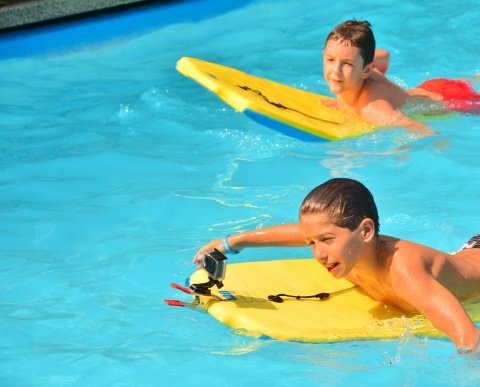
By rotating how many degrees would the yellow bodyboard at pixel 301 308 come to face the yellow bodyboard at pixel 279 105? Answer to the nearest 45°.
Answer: approximately 90° to its right

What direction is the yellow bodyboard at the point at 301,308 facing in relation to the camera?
to the viewer's left
